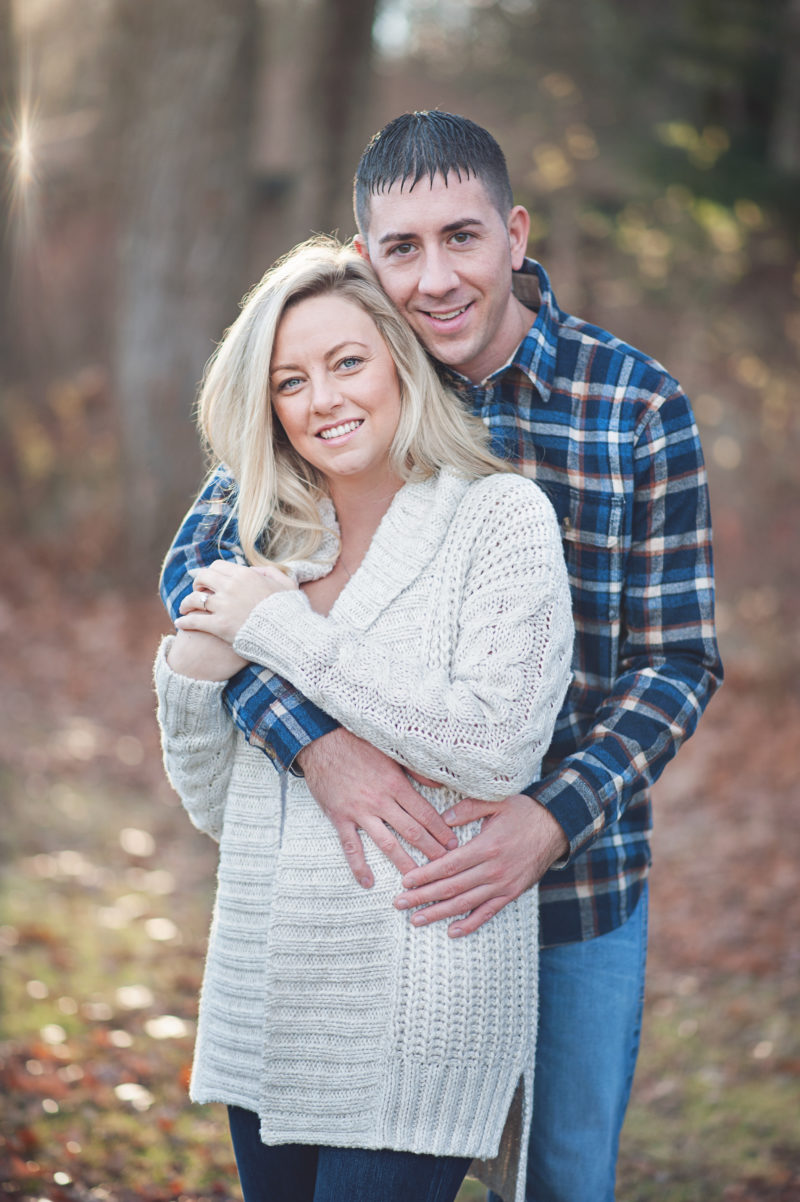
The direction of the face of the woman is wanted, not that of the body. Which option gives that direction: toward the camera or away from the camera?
toward the camera

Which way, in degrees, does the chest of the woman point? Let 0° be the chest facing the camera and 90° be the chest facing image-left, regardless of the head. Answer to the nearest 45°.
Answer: approximately 45°

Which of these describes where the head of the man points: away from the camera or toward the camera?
toward the camera

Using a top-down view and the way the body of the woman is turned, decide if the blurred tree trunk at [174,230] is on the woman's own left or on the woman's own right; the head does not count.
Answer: on the woman's own right

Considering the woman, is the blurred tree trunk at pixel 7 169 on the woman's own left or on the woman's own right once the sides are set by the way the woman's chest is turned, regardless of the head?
on the woman's own right

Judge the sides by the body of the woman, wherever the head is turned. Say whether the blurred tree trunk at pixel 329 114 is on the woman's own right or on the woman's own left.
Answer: on the woman's own right
